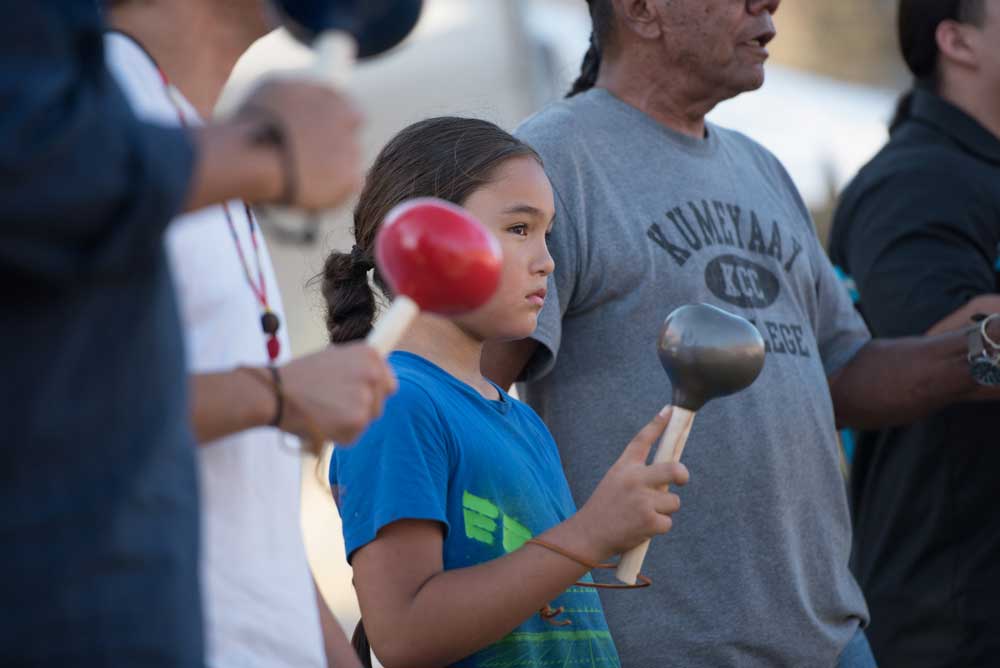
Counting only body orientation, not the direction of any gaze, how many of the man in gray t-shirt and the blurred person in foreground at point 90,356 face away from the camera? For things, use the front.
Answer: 0

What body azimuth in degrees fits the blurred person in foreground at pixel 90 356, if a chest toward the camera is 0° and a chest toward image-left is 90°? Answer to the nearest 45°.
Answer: approximately 270°

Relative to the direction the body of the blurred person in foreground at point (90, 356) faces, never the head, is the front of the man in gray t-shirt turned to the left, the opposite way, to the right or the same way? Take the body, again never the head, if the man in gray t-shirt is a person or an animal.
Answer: to the right

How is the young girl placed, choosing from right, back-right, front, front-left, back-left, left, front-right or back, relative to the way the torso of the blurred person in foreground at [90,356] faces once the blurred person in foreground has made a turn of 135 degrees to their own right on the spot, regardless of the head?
back

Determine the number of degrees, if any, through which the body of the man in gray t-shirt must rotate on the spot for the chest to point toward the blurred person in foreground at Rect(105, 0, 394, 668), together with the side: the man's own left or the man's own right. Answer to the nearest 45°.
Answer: approximately 45° to the man's own right

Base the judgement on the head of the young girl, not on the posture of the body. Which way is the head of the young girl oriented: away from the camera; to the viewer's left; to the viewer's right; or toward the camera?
to the viewer's right

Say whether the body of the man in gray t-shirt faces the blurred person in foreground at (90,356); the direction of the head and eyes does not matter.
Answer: no

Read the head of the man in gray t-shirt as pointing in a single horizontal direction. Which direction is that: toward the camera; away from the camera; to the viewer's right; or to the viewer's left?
to the viewer's right

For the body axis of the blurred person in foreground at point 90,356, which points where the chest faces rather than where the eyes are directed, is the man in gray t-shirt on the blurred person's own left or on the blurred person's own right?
on the blurred person's own left

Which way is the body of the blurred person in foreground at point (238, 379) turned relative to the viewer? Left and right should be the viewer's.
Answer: facing the viewer and to the right of the viewer

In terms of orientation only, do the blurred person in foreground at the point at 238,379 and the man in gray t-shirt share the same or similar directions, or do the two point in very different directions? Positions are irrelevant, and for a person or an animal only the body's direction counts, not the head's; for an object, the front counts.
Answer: same or similar directions
